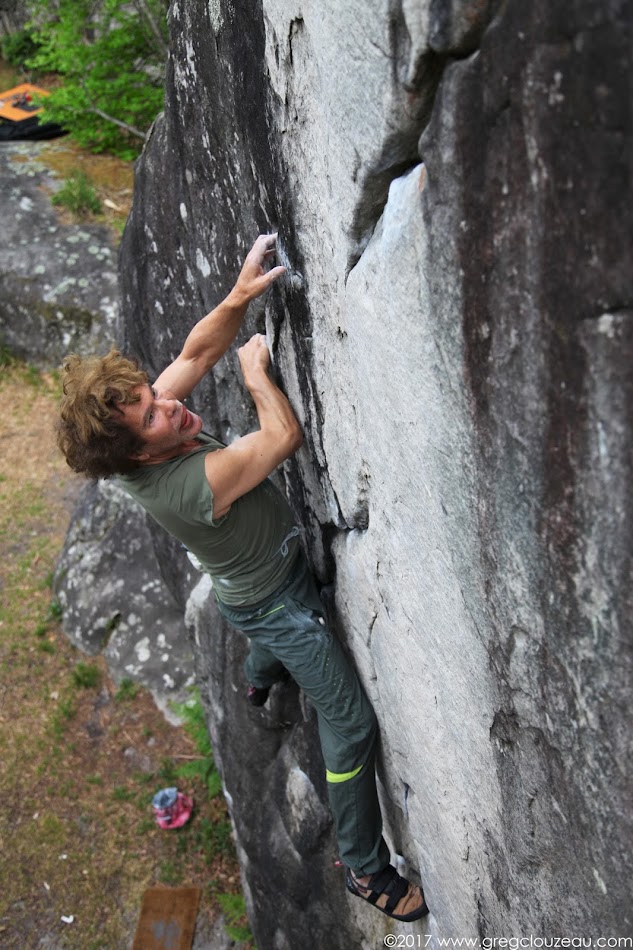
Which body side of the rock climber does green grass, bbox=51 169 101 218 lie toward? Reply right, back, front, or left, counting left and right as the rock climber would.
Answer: left

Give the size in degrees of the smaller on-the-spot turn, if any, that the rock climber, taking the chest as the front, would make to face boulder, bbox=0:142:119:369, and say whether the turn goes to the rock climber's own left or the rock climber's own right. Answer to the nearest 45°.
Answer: approximately 90° to the rock climber's own left

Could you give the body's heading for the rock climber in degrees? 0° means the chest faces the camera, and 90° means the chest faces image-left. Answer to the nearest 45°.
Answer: approximately 270°
